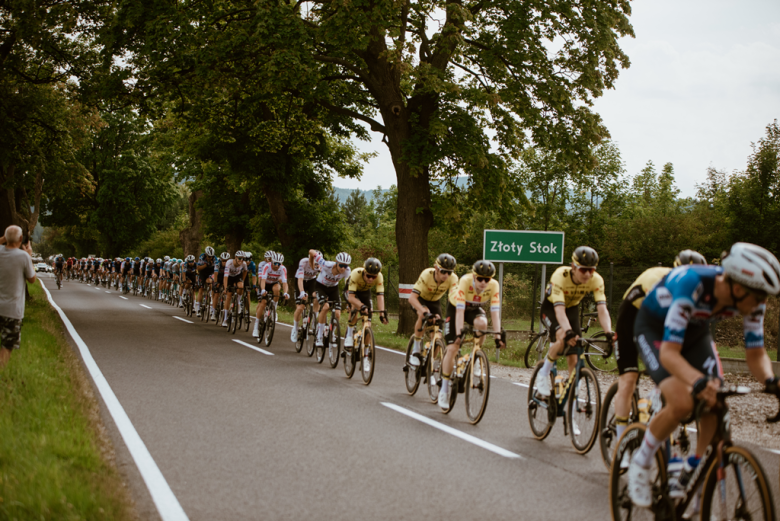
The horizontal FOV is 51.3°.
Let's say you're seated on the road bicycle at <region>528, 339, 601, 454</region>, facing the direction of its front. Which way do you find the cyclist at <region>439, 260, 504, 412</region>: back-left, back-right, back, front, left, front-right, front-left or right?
back

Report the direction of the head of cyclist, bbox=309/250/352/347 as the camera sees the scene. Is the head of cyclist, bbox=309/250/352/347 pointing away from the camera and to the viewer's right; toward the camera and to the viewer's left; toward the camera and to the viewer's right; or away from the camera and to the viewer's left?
toward the camera and to the viewer's right

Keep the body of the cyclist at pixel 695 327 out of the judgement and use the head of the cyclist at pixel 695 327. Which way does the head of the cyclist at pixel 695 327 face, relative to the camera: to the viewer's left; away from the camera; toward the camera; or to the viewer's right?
to the viewer's right

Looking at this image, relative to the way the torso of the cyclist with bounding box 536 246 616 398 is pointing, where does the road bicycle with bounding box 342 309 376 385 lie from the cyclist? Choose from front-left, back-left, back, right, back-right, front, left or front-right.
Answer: back

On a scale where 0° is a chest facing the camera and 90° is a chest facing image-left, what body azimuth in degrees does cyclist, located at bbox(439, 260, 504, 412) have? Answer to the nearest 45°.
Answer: approximately 315°

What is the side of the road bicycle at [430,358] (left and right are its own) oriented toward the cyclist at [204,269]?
back

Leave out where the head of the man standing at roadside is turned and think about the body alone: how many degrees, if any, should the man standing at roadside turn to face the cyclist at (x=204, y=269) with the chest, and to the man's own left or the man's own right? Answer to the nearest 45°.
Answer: approximately 45° to the man's own left

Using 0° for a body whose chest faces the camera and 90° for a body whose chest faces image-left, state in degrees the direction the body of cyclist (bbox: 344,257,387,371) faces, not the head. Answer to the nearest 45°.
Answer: approximately 315°

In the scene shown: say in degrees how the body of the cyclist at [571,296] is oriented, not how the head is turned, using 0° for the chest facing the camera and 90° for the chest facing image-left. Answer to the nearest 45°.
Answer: approximately 315°

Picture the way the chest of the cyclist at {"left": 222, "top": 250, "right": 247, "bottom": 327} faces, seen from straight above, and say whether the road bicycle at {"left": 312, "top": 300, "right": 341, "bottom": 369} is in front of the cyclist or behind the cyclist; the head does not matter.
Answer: in front

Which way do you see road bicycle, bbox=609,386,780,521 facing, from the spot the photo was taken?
facing the viewer and to the right of the viewer

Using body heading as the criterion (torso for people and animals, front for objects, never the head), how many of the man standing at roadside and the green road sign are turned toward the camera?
1

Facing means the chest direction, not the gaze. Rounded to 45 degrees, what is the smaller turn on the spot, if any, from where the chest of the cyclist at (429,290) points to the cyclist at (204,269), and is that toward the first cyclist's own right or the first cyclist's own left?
approximately 180°
